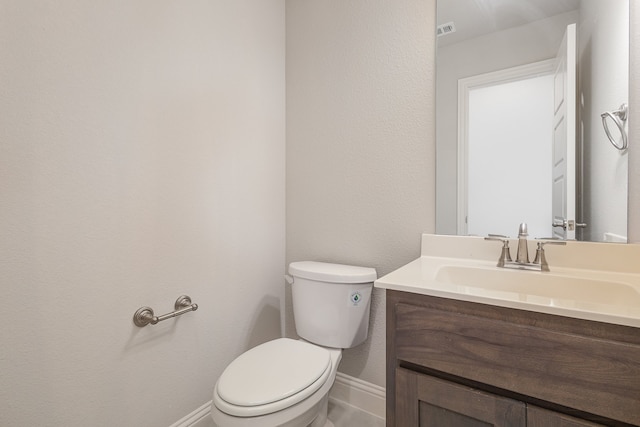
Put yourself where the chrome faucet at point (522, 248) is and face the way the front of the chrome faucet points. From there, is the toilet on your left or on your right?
on your right

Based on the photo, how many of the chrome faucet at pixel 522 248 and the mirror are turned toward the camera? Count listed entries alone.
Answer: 2

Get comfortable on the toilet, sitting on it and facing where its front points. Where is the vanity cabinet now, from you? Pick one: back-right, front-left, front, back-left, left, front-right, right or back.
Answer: left

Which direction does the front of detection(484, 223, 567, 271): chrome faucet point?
toward the camera

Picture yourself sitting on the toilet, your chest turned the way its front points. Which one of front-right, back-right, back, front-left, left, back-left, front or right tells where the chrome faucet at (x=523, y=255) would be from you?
back-left

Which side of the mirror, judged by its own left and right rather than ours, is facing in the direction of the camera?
front
